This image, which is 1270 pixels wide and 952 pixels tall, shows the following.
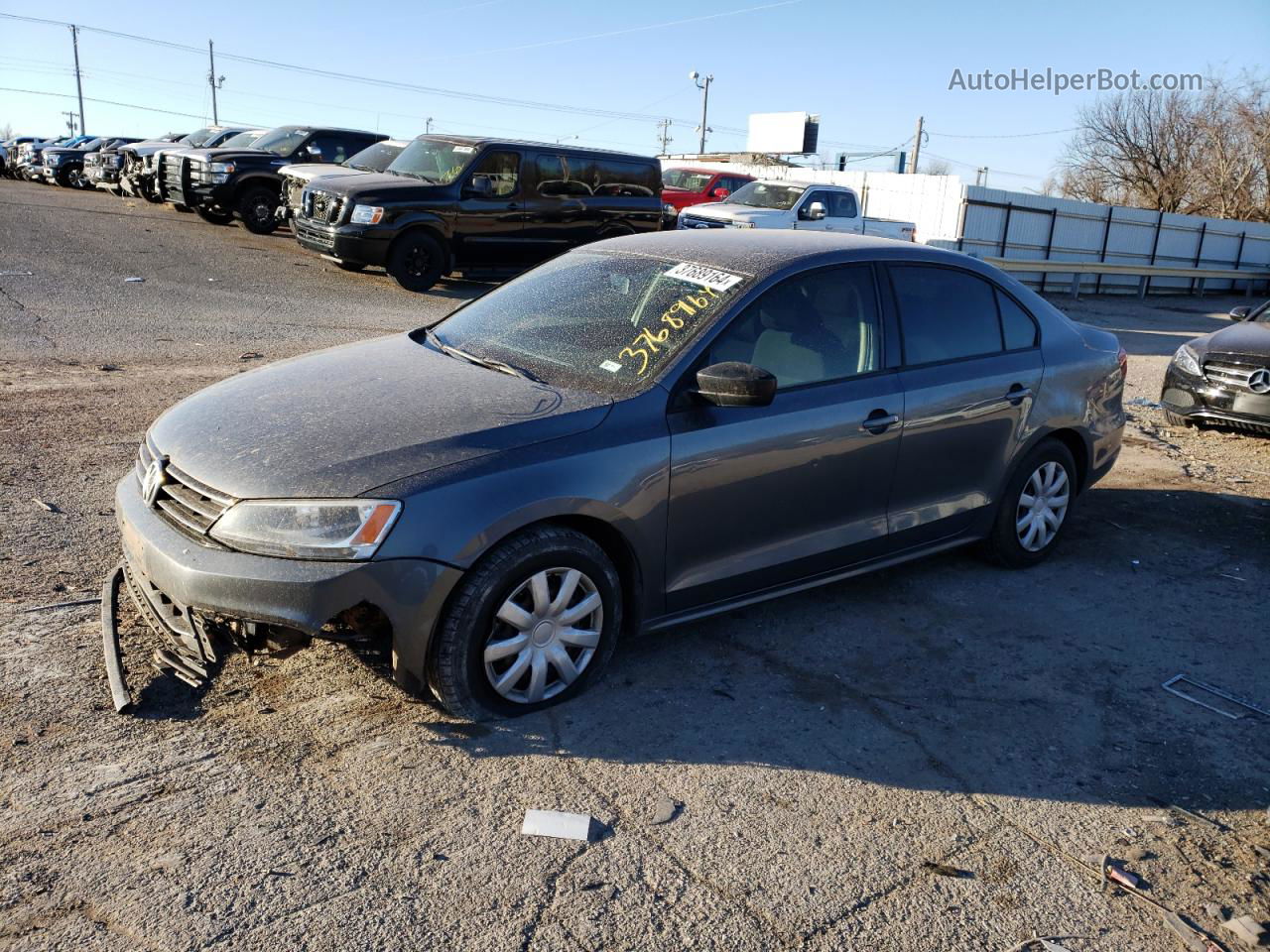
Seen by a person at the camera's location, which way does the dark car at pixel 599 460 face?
facing the viewer and to the left of the viewer

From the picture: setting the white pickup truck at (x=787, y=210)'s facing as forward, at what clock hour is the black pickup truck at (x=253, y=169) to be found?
The black pickup truck is roughly at 1 o'clock from the white pickup truck.

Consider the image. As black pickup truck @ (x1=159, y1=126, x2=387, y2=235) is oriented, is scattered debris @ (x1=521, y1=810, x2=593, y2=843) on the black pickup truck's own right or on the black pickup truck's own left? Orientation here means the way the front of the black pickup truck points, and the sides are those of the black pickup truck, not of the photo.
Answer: on the black pickup truck's own left

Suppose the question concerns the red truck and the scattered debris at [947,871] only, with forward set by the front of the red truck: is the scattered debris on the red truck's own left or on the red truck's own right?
on the red truck's own left

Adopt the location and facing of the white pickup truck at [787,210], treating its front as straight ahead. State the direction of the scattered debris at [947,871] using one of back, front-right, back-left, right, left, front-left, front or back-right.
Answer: front-left

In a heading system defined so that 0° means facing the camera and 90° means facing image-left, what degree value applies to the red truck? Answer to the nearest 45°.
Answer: approximately 45°

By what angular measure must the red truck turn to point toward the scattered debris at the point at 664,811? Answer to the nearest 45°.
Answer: approximately 45° to its left

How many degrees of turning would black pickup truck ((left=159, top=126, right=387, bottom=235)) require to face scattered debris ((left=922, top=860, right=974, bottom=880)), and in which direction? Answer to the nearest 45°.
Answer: approximately 45° to its left

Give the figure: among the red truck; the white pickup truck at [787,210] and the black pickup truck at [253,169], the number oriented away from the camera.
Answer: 0

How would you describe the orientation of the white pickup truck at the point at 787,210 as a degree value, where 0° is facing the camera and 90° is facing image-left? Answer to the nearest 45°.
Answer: approximately 45°

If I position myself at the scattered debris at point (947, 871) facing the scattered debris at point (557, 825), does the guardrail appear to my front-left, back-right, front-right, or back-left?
back-right

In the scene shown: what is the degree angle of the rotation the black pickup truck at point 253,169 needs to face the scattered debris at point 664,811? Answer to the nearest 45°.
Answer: approximately 45° to its left
